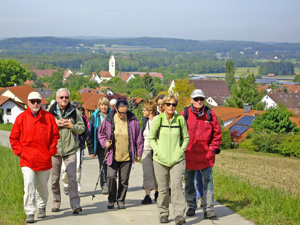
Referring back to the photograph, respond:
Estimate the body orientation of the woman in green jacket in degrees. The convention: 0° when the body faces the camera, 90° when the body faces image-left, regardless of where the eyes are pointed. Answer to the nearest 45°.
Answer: approximately 0°

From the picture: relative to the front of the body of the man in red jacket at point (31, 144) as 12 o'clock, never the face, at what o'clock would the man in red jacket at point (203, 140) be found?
the man in red jacket at point (203, 140) is roughly at 9 o'clock from the man in red jacket at point (31, 144).

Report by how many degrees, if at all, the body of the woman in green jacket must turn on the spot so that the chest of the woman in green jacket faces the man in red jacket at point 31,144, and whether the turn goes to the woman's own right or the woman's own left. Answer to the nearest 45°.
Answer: approximately 90° to the woman's own right

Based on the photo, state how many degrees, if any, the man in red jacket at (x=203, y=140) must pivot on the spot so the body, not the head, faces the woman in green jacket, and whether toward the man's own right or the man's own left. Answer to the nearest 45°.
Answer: approximately 45° to the man's own right

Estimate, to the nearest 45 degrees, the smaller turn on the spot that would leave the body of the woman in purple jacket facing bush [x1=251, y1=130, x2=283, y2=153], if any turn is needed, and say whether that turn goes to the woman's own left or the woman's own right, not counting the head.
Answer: approximately 180°

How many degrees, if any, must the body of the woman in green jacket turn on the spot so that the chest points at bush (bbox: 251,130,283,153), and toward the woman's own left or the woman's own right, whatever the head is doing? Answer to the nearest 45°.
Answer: approximately 180°

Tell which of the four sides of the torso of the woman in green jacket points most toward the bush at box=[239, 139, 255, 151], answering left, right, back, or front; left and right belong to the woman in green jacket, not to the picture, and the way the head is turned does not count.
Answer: back

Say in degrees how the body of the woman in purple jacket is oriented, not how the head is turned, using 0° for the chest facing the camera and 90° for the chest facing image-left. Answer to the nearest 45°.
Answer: approximately 0°

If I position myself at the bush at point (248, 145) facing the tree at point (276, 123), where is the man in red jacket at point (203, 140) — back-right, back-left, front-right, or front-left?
back-right

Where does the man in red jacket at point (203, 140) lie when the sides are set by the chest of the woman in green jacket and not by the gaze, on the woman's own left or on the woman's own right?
on the woman's own left
